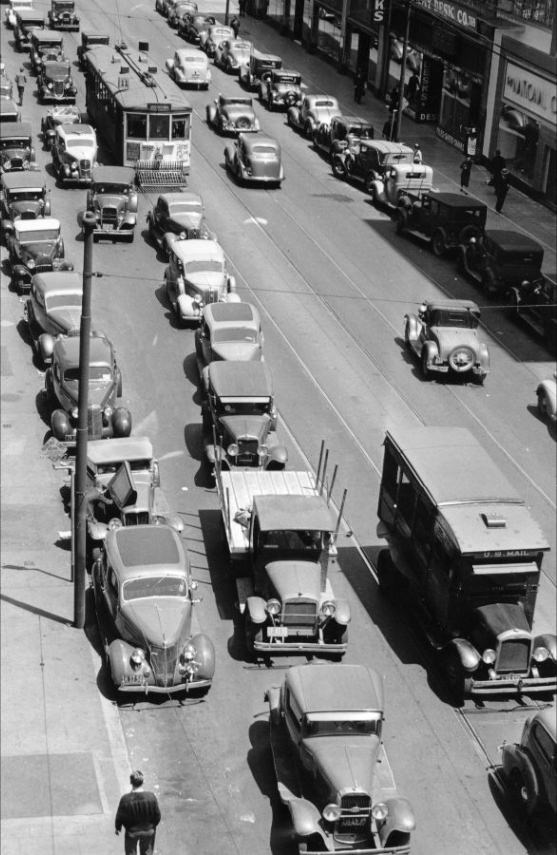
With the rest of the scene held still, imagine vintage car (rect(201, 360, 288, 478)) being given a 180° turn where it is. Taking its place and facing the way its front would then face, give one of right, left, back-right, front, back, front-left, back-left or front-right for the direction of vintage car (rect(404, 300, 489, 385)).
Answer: front-right

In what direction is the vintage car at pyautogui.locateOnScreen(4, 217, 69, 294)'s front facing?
toward the camera

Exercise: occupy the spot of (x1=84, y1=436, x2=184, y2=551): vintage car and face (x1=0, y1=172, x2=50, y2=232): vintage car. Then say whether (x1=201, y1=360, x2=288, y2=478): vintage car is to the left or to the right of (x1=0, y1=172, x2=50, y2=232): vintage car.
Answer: right

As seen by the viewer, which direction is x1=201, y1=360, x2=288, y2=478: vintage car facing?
toward the camera

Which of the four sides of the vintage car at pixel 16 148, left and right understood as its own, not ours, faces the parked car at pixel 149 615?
front

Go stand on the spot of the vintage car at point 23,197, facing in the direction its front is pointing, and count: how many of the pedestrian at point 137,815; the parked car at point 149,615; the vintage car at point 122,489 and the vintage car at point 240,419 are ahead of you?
4

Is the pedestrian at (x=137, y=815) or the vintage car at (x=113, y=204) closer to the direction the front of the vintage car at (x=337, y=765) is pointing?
the pedestrian

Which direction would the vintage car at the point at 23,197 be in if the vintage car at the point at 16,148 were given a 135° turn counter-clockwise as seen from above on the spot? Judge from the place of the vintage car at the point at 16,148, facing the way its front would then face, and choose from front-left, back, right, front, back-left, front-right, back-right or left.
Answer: back-right

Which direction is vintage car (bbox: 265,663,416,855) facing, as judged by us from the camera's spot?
facing the viewer

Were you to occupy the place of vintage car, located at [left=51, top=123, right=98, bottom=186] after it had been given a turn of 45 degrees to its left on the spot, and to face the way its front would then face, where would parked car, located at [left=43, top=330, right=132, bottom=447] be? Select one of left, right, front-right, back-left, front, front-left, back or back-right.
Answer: front-right

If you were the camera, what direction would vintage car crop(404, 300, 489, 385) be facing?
facing away from the viewer and to the left of the viewer

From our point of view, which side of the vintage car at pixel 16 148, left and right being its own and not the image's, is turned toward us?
front

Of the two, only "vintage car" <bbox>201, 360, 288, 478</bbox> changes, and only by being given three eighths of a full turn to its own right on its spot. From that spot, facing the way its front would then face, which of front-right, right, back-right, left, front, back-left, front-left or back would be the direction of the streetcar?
front-right

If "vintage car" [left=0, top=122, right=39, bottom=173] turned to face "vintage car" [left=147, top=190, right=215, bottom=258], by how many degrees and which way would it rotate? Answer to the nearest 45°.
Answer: approximately 45° to its left

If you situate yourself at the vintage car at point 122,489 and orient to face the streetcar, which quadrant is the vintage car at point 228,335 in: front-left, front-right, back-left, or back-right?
front-right
